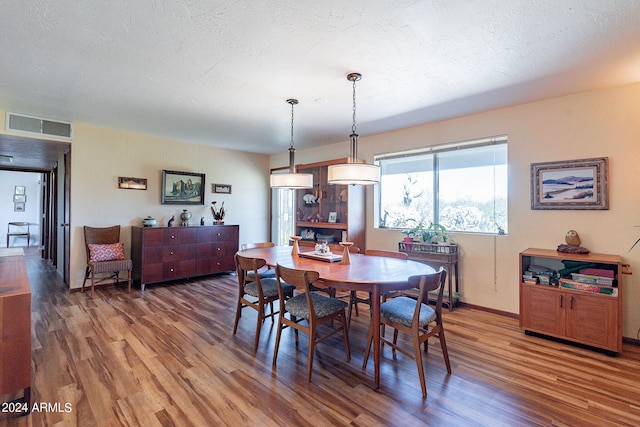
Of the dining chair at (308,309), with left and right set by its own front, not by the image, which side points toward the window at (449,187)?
front

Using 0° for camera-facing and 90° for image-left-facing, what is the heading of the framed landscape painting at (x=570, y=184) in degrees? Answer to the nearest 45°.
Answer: approximately 45°

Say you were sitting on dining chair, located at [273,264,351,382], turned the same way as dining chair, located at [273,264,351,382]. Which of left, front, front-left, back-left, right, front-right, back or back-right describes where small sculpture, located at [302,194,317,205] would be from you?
front-left

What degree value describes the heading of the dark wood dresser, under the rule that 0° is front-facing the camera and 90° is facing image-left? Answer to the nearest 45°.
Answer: approximately 315°

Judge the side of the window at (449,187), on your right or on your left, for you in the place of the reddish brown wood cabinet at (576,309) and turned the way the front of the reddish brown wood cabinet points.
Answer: on your right

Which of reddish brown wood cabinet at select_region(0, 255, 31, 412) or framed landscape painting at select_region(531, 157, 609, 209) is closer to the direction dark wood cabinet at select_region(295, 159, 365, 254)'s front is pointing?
the reddish brown wood cabinet

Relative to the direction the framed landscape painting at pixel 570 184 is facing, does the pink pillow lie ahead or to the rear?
ahead

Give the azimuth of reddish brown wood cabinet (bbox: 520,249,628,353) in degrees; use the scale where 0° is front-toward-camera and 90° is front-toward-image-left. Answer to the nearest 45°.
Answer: approximately 45°

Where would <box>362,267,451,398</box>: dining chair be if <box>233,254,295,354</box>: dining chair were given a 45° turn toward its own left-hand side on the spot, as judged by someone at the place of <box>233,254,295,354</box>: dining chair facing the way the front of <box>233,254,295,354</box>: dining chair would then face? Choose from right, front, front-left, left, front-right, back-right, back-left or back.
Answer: back-right

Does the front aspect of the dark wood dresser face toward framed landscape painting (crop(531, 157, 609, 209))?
yes

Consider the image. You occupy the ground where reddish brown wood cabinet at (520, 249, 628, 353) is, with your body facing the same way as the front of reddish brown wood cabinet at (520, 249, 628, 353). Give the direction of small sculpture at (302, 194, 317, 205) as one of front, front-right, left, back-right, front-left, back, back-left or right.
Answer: front-right

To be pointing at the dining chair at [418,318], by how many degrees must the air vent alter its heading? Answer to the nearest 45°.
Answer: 0° — it already faces it

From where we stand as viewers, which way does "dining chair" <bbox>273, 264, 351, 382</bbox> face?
facing away from the viewer and to the right of the viewer

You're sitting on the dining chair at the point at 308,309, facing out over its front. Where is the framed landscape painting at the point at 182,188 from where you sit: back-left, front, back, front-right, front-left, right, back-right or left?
left
